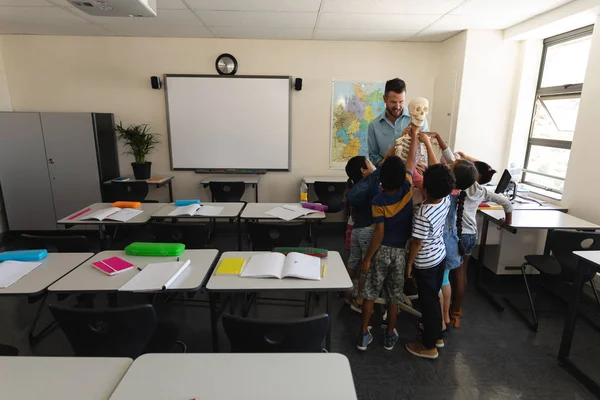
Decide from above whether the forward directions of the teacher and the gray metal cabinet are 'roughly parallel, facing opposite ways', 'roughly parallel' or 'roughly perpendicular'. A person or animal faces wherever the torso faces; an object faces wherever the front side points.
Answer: roughly parallel

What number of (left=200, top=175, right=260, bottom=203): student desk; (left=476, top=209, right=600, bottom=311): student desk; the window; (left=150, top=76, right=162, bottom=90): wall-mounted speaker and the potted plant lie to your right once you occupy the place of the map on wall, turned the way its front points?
3

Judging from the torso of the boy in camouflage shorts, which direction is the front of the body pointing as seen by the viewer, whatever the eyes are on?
away from the camera

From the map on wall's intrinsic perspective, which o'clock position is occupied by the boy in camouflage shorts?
The boy in camouflage shorts is roughly at 12 o'clock from the map on wall.

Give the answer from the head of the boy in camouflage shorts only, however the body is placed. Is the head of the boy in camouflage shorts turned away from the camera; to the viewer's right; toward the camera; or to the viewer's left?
away from the camera

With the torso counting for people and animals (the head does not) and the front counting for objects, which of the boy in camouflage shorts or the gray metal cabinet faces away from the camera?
the boy in camouflage shorts

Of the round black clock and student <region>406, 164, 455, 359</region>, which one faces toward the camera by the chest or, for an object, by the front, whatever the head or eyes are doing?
the round black clock

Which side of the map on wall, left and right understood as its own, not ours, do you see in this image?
front

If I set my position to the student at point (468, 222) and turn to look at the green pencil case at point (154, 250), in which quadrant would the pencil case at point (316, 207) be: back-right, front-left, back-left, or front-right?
front-right

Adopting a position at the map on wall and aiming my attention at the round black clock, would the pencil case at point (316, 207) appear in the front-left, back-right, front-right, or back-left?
front-left

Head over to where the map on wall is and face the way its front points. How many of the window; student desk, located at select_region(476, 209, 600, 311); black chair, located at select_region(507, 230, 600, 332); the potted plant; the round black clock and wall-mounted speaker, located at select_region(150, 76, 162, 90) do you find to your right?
3

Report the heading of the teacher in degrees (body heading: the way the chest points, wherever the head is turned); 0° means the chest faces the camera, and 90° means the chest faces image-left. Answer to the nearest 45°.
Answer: approximately 315°

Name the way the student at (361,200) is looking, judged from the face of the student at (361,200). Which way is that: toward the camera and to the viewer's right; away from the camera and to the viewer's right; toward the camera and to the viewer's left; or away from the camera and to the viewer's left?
away from the camera and to the viewer's right

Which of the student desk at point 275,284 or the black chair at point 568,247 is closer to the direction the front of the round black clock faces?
the student desk

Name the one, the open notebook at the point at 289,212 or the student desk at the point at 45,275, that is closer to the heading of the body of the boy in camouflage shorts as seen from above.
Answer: the open notebook

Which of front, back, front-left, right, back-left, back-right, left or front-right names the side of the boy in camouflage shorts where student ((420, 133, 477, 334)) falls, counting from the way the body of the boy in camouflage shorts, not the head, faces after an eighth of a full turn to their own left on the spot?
right

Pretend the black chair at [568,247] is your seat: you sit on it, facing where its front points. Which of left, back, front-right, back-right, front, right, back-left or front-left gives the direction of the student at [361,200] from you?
front
